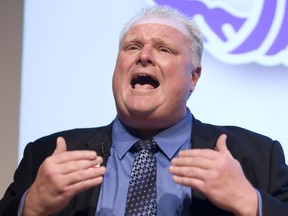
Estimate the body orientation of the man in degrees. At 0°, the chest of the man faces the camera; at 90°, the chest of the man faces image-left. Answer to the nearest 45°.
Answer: approximately 0°
